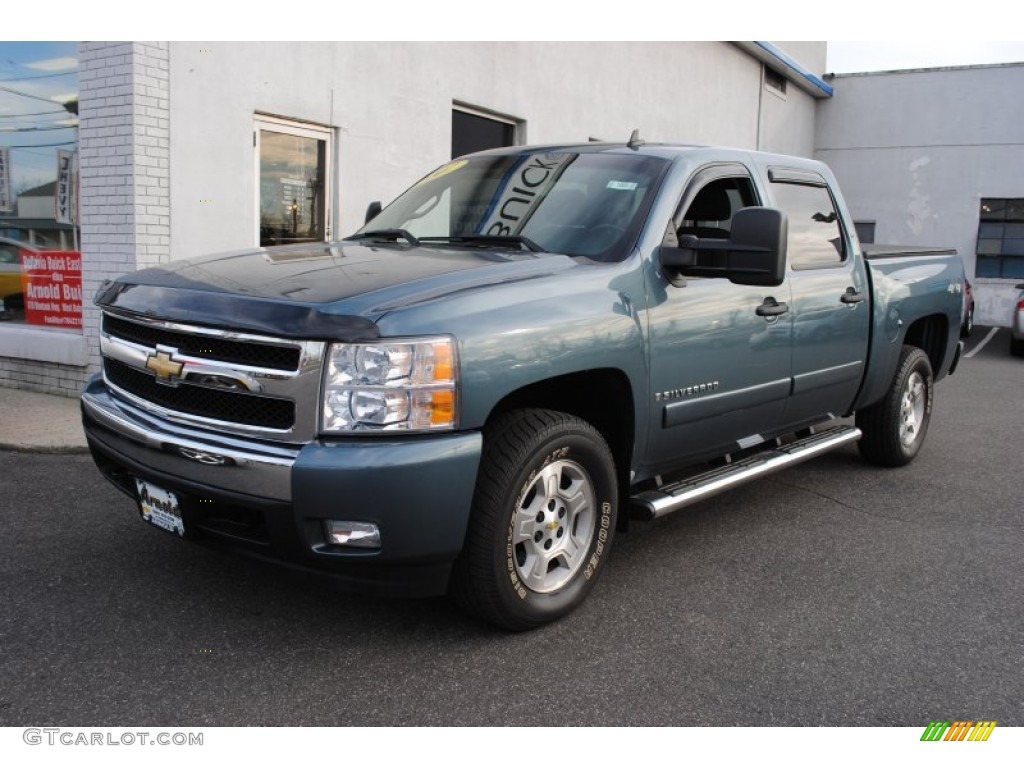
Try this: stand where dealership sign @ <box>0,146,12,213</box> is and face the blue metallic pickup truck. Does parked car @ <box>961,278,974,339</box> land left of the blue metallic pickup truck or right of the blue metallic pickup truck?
left

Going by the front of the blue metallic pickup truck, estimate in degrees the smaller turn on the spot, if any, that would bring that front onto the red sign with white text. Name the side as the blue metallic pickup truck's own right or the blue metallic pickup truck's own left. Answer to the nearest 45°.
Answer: approximately 90° to the blue metallic pickup truck's own right

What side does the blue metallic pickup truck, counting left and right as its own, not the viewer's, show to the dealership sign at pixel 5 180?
right

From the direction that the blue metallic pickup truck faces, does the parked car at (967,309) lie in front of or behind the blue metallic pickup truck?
behind

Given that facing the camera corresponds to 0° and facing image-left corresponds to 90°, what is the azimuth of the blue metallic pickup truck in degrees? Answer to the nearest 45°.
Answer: approximately 45°
